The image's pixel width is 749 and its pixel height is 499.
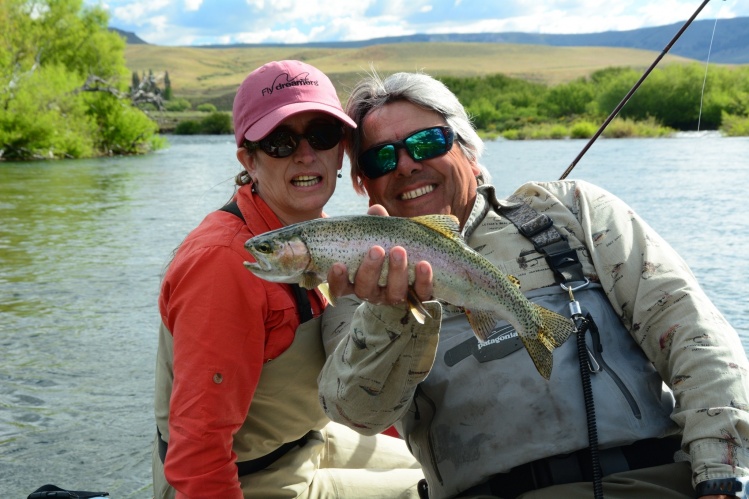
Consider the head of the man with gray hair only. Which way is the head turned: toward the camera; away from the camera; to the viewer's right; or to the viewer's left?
toward the camera

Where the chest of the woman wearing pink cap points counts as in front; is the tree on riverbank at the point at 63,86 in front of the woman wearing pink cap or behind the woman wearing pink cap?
behind

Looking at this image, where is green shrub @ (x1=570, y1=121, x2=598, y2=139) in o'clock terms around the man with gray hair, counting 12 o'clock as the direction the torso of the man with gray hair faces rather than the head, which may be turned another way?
The green shrub is roughly at 6 o'clock from the man with gray hair.

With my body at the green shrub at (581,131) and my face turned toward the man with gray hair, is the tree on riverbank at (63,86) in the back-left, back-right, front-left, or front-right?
front-right

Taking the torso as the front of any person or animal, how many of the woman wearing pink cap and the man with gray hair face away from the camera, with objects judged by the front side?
0

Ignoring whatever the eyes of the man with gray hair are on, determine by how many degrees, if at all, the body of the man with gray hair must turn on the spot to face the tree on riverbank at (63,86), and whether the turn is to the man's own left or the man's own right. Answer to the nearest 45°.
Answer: approximately 135° to the man's own right

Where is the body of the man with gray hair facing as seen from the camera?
toward the camera

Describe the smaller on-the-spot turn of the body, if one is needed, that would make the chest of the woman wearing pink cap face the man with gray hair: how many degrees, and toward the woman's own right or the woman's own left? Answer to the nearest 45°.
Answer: approximately 45° to the woman's own left

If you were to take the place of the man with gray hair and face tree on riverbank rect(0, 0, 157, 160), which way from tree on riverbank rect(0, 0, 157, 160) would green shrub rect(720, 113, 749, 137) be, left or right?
right

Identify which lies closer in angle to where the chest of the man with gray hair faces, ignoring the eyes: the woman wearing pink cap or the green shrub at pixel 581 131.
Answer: the woman wearing pink cap

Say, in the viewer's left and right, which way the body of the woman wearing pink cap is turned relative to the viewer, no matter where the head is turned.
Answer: facing the viewer and to the right of the viewer

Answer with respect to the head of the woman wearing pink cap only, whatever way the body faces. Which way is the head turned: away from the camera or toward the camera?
toward the camera

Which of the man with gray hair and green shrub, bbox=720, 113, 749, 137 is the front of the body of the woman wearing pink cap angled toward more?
the man with gray hair

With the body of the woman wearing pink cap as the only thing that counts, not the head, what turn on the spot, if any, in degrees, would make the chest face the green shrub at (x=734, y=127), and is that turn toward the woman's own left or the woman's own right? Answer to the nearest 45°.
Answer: approximately 90° to the woman's own left

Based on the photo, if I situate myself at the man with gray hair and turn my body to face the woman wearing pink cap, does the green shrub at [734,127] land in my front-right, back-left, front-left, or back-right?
back-right

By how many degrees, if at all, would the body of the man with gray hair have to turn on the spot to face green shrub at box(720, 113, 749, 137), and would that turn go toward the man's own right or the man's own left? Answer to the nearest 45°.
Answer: approximately 180°
